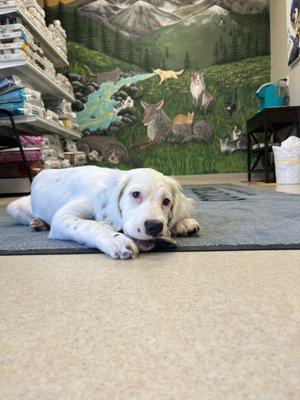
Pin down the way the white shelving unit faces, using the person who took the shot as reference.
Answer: facing to the right of the viewer

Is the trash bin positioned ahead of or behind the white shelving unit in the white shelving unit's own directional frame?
ahead

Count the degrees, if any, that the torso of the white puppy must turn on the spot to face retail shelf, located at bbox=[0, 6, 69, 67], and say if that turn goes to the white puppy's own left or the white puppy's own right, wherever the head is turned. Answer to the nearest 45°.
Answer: approximately 135° to the white puppy's own left

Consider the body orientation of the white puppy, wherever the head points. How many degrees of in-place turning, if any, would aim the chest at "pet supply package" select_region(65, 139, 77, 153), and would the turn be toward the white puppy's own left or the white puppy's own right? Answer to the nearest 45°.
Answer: approximately 135° to the white puppy's own left

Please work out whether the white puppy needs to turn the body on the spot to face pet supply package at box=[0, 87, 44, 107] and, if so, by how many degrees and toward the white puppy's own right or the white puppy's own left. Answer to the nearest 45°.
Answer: approximately 135° to the white puppy's own left

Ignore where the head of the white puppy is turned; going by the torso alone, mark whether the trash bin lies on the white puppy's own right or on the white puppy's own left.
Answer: on the white puppy's own left

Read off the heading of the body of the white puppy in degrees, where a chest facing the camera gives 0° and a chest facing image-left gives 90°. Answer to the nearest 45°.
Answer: approximately 315°
